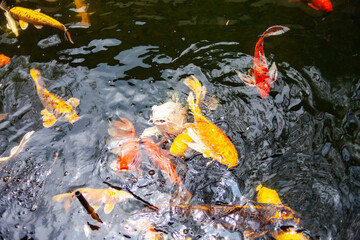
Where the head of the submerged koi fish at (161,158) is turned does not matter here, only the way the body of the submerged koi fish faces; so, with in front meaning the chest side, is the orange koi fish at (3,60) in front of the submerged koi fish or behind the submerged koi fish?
in front

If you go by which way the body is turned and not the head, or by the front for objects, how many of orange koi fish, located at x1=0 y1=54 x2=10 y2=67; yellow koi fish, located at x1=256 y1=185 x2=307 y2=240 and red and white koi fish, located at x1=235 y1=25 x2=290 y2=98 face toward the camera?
1

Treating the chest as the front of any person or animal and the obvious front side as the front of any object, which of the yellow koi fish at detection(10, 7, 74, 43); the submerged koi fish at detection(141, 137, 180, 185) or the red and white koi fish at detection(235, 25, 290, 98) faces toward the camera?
the red and white koi fish

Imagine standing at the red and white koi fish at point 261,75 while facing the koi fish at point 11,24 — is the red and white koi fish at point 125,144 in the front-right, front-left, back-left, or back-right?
front-left

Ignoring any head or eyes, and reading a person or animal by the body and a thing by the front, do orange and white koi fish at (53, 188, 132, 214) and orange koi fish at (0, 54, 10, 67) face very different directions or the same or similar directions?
same or similar directions

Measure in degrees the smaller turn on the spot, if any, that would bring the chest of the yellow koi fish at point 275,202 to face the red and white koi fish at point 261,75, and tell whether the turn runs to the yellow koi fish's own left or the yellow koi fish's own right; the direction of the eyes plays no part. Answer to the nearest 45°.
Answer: approximately 45° to the yellow koi fish's own right

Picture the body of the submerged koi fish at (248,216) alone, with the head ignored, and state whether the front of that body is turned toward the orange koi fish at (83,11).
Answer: no

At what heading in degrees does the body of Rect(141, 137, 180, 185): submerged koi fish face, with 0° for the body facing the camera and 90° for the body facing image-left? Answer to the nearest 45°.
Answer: approximately 135°

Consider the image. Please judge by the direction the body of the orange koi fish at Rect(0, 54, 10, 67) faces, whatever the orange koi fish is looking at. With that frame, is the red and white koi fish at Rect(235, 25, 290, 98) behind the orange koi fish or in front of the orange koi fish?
in front

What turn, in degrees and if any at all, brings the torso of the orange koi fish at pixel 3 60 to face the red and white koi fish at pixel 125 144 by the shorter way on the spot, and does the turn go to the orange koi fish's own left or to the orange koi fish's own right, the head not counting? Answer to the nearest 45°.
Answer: approximately 90° to the orange koi fish's own right

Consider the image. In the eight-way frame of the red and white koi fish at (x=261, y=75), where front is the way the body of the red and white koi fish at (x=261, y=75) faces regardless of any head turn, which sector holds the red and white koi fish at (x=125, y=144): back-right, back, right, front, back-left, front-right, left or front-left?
front-right

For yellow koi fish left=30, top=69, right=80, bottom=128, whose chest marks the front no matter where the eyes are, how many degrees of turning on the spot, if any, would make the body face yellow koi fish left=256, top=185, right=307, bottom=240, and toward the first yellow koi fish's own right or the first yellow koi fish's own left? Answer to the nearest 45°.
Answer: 0° — it already faces it
